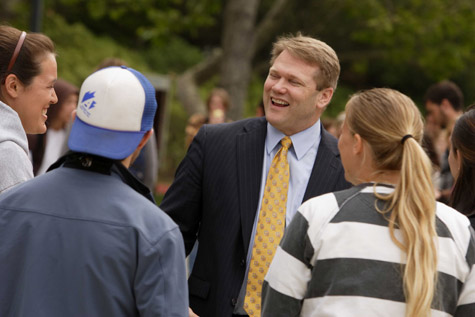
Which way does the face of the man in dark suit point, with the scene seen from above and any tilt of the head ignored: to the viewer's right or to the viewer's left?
to the viewer's left

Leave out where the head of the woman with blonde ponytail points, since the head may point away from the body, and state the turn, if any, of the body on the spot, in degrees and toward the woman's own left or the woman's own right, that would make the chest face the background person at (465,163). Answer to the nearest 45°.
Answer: approximately 45° to the woman's own right

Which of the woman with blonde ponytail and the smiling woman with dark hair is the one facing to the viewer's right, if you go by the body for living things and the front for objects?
the smiling woman with dark hair

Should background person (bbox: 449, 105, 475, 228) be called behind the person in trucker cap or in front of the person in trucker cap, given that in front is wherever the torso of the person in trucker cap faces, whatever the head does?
in front

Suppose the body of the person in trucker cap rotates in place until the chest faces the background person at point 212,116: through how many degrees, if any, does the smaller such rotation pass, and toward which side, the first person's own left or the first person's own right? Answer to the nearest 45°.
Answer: approximately 45° to the first person's own left

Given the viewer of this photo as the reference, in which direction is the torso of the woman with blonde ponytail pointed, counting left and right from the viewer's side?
facing away from the viewer and to the left of the viewer

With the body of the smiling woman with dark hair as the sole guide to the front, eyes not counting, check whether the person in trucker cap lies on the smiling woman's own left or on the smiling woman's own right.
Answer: on the smiling woman's own right

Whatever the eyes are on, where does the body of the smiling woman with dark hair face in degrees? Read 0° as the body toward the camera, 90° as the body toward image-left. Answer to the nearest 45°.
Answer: approximately 270°

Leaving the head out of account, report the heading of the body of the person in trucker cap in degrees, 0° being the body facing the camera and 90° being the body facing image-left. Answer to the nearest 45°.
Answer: approximately 225°

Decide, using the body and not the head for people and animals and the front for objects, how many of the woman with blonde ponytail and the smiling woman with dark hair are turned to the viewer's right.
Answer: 1

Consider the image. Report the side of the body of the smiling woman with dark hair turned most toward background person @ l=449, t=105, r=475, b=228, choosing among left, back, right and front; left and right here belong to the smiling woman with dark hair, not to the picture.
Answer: front

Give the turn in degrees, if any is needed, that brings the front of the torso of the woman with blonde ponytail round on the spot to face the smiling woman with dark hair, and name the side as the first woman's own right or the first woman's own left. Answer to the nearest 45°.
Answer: approximately 45° to the first woman's own left

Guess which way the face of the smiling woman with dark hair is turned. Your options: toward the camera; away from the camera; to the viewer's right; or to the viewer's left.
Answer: to the viewer's right

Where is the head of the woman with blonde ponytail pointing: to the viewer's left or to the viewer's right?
to the viewer's left
